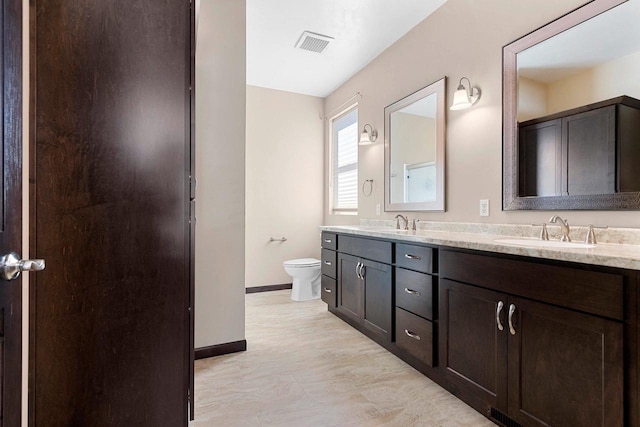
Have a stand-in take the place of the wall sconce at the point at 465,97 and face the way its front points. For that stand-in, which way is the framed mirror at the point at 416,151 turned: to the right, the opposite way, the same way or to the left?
the same way

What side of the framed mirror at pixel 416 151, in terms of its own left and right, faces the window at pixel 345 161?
right

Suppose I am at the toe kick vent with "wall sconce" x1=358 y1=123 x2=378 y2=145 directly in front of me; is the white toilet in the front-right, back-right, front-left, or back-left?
front-left

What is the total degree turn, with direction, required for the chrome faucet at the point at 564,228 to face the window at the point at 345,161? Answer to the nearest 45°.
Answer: approximately 90° to its right

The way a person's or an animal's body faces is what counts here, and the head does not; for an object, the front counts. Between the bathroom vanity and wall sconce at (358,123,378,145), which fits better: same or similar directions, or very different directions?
same or similar directions

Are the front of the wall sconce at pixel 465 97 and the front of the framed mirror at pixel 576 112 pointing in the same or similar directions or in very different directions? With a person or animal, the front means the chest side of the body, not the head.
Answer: same or similar directions

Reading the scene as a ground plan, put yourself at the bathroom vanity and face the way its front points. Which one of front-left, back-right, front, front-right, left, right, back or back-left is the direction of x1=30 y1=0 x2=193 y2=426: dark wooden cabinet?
front

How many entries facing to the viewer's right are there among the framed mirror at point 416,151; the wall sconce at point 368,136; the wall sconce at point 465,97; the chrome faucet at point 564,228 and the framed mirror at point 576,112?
0

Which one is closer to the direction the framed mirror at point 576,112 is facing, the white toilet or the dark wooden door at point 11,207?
the dark wooden door

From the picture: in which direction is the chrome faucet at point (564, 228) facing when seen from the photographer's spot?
facing the viewer and to the left of the viewer

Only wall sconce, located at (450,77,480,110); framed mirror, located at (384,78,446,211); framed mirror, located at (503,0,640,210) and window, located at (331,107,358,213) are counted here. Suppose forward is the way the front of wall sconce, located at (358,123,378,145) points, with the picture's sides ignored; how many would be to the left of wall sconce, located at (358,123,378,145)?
3

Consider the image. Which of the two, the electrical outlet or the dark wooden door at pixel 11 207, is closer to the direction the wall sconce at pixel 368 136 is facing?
the dark wooden door

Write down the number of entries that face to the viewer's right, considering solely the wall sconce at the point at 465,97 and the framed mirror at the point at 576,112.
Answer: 0

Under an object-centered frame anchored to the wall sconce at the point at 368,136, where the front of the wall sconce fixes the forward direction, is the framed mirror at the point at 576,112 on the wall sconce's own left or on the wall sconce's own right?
on the wall sconce's own left

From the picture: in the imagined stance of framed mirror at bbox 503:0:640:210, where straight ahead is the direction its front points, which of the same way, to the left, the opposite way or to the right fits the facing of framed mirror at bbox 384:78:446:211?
the same way

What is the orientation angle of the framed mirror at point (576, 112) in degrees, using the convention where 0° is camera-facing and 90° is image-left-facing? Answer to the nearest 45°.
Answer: approximately 45°

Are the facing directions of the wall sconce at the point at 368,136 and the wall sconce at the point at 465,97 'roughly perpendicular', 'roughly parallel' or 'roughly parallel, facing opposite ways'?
roughly parallel

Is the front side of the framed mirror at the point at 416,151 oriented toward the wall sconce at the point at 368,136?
no
